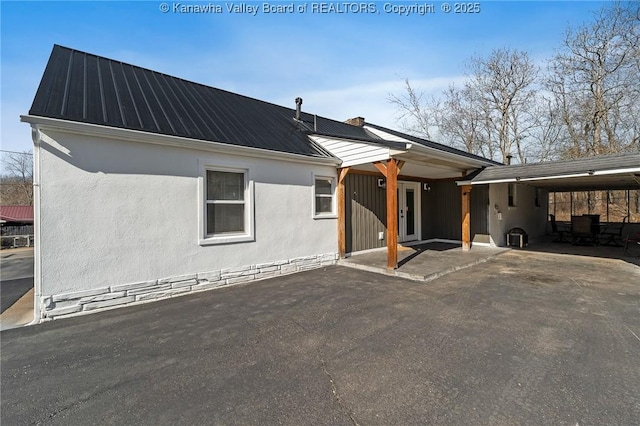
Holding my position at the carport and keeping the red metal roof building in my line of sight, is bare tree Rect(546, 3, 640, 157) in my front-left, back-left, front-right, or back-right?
back-right

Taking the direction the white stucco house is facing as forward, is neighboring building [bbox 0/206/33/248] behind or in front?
behind

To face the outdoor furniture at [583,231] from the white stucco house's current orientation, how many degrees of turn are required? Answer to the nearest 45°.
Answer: approximately 45° to its left

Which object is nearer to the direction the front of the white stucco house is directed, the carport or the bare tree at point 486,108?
the carport

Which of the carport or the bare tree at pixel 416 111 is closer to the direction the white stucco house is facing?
the carport
